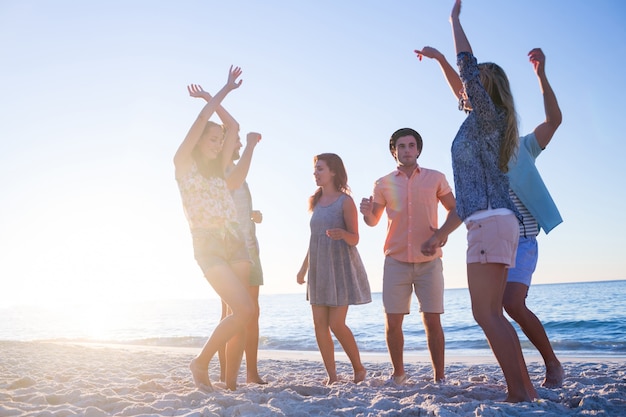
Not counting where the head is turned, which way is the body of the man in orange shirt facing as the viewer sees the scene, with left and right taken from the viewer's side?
facing the viewer

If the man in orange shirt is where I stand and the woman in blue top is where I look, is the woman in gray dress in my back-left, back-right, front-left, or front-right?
back-right

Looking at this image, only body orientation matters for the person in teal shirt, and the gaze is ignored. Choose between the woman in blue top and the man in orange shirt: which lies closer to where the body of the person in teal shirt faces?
the woman in blue top

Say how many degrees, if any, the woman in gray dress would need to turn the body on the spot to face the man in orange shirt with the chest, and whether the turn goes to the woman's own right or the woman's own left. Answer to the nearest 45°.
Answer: approximately 90° to the woman's own left

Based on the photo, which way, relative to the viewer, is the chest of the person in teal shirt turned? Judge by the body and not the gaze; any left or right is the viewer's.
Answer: facing the viewer and to the left of the viewer
